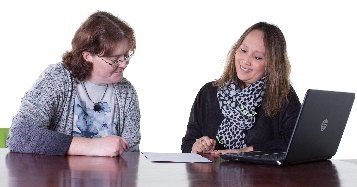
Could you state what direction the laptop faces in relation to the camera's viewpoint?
facing away from the viewer and to the left of the viewer

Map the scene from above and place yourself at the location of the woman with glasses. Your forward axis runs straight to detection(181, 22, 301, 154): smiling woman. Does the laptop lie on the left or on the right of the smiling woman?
right

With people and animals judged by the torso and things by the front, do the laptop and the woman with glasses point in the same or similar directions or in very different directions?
very different directions

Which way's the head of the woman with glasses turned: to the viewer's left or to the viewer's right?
to the viewer's right

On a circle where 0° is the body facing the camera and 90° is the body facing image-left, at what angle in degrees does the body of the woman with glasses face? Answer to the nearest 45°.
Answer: approximately 315°

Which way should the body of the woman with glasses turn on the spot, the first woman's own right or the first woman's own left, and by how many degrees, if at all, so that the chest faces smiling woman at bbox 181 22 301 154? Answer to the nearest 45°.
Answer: approximately 45° to the first woman's own left

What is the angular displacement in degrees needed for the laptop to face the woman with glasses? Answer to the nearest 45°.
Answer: approximately 45° to its left
